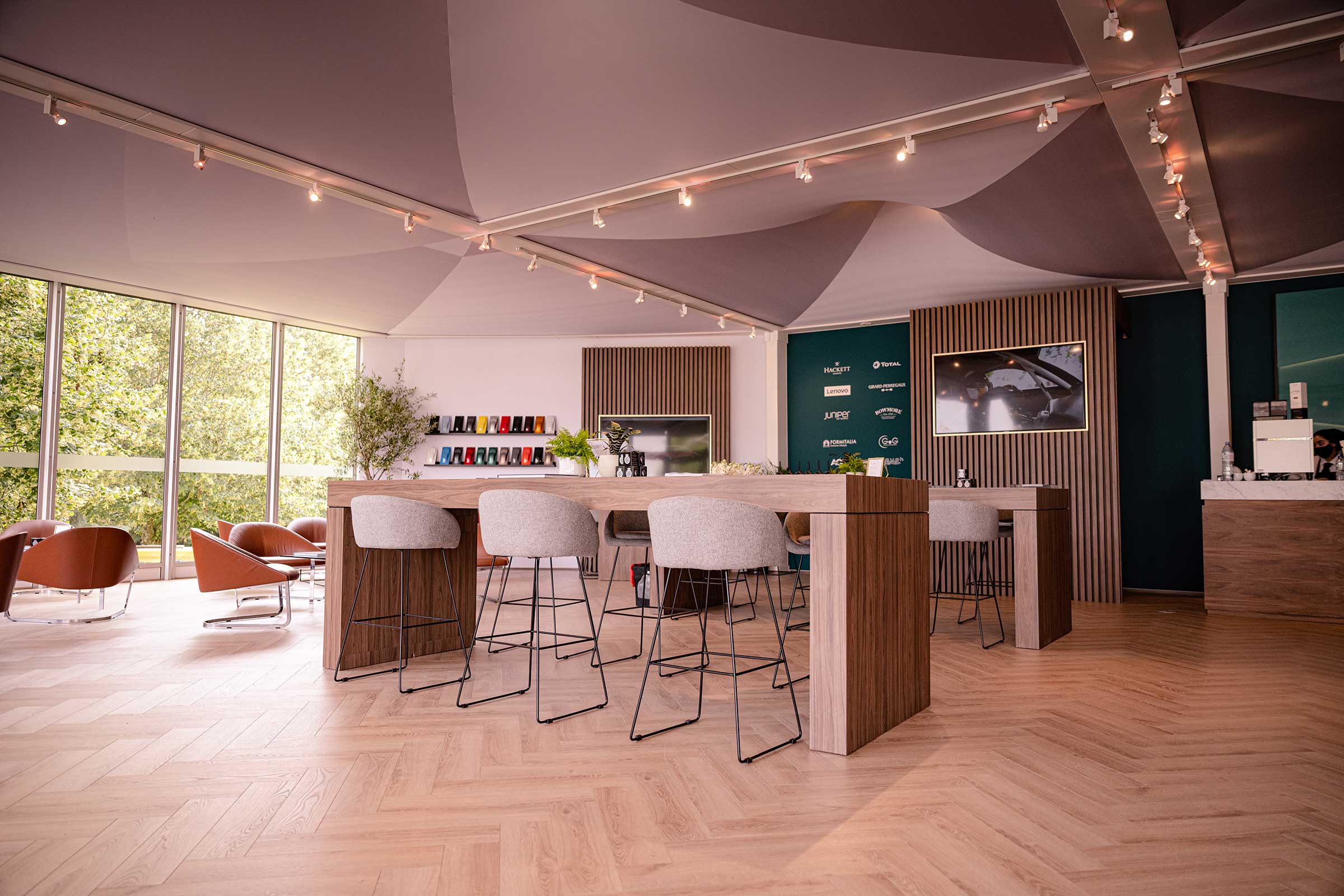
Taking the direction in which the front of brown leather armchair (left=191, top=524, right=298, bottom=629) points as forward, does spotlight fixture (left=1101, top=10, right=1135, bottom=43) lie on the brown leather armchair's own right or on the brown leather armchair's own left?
on the brown leather armchair's own right

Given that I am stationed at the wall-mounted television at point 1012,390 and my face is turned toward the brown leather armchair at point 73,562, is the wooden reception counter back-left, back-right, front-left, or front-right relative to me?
back-left

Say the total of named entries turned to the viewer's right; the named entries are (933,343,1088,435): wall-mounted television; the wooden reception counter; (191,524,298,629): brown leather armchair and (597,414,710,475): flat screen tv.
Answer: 1

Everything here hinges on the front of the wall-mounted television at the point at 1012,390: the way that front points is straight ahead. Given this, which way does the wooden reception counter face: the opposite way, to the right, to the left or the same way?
the same way

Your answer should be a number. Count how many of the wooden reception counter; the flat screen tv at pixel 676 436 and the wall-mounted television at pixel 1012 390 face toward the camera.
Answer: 3

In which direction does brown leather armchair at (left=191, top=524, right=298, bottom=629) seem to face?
to the viewer's right

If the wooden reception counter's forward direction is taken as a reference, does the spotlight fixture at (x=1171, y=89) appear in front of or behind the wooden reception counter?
in front

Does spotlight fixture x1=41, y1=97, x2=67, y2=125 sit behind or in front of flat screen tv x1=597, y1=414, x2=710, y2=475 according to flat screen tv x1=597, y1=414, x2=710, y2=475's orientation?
in front

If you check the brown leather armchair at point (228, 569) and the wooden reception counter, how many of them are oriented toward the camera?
1

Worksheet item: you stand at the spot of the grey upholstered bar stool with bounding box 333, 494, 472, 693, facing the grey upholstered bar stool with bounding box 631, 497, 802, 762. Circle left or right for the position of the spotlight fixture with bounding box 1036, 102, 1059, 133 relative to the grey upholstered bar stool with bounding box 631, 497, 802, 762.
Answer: left

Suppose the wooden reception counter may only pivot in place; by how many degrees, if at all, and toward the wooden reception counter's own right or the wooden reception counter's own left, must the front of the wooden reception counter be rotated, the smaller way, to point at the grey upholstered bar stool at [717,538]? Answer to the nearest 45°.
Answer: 0° — it already faces it

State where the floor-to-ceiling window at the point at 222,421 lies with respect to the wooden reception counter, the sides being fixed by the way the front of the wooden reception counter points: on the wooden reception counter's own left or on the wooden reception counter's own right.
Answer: on the wooden reception counter's own right

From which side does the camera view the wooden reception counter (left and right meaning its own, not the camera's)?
front

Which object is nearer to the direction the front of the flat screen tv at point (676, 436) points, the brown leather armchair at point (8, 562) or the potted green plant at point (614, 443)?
the potted green plant

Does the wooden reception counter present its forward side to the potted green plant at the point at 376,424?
no

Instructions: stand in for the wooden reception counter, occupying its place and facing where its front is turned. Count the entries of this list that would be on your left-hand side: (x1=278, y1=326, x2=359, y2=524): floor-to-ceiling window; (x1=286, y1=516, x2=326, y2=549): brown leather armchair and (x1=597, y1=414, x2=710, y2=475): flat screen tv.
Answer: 0

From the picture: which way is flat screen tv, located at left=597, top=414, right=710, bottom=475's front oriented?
toward the camera
